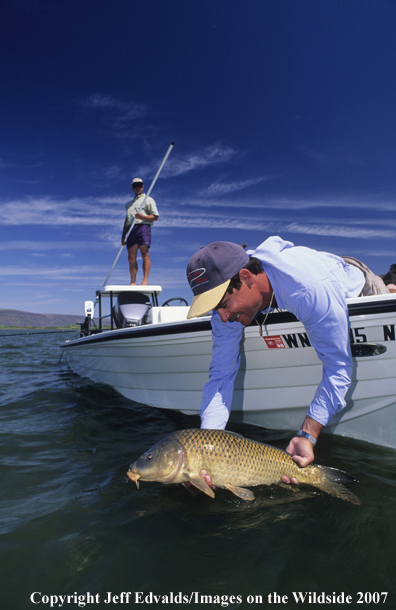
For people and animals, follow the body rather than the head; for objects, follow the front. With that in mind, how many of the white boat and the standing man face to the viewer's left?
0

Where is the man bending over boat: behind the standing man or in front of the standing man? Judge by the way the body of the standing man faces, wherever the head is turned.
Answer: in front

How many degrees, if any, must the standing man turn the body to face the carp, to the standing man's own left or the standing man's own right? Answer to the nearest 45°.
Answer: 0° — they already face it

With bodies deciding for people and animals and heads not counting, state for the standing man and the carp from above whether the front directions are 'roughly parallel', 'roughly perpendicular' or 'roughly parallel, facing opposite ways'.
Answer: roughly perpendicular

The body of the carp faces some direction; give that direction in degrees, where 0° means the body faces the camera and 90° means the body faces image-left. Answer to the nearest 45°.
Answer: approximately 90°

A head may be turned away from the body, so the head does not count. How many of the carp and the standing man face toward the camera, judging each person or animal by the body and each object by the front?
1

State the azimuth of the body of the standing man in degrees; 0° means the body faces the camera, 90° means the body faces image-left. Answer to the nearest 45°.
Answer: approximately 0°

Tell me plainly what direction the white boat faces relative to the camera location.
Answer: facing the viewer and to the right of the viewer
